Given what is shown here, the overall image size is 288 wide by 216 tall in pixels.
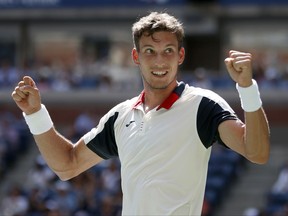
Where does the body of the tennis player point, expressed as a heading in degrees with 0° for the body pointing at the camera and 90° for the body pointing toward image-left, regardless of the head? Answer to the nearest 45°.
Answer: approximately 45°
